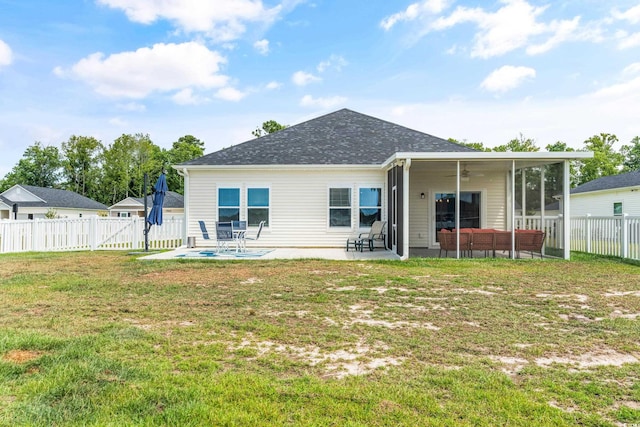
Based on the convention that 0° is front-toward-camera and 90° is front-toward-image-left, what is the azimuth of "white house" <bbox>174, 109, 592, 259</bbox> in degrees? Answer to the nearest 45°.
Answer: approximately 180°

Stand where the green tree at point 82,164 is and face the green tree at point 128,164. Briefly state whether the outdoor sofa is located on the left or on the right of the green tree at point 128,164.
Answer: right

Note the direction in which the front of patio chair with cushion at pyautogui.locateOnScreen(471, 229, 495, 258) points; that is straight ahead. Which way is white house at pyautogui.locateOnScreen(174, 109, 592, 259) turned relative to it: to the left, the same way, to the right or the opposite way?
the same way
